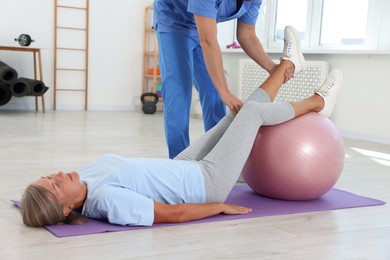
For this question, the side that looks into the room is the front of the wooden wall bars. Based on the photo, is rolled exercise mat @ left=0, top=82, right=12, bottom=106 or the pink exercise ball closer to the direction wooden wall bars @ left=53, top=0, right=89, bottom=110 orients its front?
the pink exercise ball

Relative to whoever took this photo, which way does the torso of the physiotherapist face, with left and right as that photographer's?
facing the viewer and to the right of the viewer

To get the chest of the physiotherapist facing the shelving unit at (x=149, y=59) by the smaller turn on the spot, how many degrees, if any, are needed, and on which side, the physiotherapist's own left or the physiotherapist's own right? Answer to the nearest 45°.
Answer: approximately 135° to the physiotherapist's own left

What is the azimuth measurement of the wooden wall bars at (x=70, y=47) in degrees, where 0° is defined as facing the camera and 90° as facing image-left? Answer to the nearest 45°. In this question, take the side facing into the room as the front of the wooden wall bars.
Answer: approximately 0°

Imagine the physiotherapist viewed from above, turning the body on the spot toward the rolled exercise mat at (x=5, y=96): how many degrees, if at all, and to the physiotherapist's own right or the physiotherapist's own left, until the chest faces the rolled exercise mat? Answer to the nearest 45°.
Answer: approximately 180°

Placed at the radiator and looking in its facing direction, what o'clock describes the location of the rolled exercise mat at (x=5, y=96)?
The rolled exercise mat is roughly at 3 o'clock from the radiator.

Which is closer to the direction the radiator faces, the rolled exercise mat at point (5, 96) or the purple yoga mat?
the purple yoga mat

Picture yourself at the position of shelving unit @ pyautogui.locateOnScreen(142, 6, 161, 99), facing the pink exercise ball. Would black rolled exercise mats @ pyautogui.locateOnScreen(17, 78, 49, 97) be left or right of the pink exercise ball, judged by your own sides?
right
